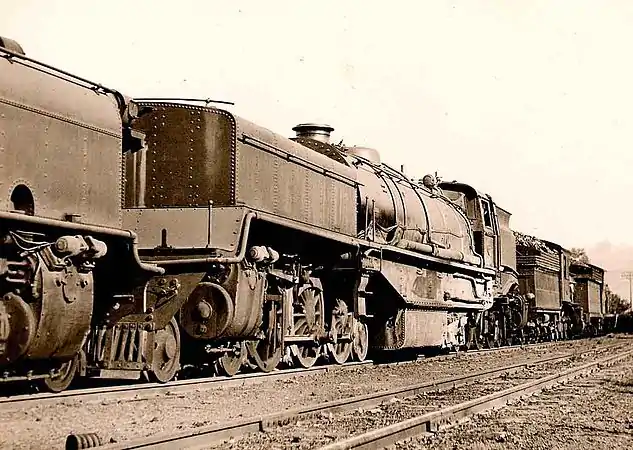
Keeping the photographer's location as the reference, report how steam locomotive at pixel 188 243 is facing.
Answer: facing the viewer and to the left of the viewer

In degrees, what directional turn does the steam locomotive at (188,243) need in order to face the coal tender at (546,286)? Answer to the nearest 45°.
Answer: approximately 180°

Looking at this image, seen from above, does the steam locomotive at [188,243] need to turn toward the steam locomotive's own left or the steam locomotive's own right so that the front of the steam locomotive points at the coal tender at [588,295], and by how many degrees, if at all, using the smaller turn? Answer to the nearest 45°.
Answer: approximately 180°
